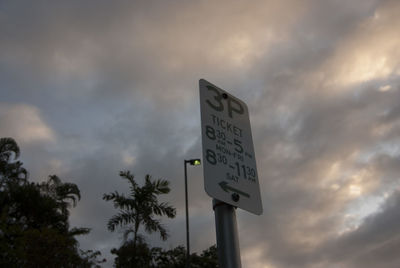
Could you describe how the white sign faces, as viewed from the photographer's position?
facing the viewer and to the right of the viewer
